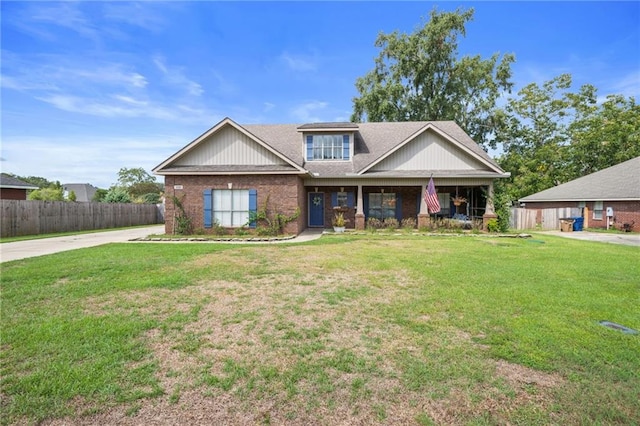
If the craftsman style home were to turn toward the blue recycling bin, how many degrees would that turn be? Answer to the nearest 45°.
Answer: approximately 90° to its left

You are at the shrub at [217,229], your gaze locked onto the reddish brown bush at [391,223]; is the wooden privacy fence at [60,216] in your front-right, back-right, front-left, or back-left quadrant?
back-left

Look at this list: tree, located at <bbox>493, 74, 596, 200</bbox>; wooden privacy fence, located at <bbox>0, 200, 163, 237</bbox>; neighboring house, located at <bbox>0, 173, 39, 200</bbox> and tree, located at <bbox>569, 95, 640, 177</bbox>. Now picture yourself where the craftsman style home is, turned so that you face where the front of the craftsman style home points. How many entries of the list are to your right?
2

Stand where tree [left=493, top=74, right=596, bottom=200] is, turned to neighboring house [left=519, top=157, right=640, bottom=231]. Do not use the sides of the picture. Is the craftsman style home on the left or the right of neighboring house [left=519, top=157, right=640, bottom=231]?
right

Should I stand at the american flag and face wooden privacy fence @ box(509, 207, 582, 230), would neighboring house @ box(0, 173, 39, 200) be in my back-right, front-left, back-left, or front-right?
back-left

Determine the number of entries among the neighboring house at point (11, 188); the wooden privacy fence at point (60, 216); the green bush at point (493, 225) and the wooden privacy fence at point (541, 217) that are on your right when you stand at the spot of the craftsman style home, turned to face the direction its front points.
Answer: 2

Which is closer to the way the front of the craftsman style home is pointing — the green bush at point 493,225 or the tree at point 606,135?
the green bush

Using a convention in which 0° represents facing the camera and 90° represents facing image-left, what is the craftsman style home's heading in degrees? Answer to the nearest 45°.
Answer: approximately 0°

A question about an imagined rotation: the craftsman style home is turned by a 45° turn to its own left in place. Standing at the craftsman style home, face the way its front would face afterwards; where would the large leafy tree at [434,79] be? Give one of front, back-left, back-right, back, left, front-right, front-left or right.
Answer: left

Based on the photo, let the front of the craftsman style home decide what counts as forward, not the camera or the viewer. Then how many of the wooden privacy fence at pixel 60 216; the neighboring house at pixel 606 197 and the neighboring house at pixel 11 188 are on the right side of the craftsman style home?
2

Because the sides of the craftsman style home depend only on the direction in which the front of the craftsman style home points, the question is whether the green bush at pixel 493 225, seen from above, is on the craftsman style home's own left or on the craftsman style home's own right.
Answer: on the craftsman style home's own left
